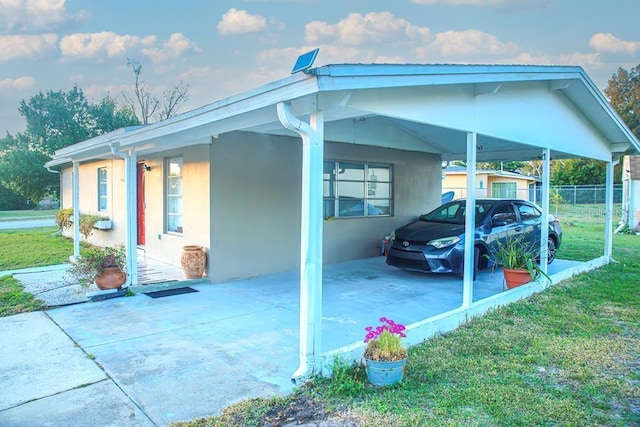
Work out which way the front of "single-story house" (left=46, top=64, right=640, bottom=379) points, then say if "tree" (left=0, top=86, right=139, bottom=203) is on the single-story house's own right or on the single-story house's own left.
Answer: on the single-story house's own right

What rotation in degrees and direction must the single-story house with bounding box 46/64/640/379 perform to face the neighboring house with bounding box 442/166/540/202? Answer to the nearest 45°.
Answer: approximately 180°

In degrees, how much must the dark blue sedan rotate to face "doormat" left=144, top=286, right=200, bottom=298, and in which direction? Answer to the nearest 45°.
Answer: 0° — it already faces it

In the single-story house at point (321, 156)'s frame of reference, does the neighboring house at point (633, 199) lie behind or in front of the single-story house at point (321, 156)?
behind

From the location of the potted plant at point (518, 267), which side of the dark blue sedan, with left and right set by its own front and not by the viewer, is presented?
left

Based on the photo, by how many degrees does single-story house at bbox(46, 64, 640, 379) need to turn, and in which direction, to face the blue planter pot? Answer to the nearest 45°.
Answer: approximately 45° to its left

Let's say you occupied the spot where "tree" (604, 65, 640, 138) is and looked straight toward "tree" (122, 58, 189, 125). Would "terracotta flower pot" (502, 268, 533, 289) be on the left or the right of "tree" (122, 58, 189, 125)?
left

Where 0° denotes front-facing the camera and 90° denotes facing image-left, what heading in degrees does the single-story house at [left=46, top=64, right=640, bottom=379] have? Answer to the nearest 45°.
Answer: approximately 45°

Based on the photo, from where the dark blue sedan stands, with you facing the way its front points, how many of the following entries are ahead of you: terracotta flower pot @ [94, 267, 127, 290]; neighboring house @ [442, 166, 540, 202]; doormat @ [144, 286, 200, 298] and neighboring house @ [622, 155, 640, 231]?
2

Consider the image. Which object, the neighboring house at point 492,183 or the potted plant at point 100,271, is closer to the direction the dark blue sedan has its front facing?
the potted plant

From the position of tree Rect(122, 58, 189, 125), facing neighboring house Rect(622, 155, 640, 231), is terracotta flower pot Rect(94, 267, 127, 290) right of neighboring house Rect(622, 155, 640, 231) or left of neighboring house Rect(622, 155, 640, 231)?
right
